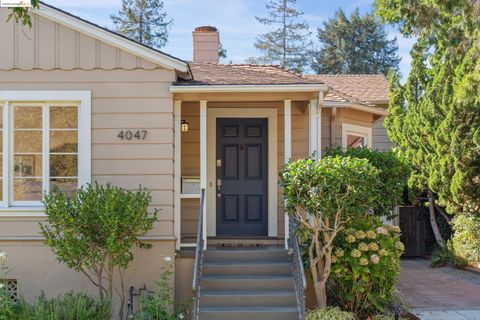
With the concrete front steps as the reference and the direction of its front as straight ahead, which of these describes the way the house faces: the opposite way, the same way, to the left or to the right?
the same way

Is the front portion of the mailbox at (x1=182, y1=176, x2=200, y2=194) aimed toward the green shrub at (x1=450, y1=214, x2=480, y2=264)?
no

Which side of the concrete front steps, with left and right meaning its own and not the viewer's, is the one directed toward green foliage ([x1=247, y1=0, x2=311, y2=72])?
back

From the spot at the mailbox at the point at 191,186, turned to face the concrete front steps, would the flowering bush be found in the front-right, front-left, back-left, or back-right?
front-left

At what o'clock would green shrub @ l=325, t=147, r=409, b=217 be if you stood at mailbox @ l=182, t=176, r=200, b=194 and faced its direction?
The green shrub is roughly at 9 o'clock from the mailbox.

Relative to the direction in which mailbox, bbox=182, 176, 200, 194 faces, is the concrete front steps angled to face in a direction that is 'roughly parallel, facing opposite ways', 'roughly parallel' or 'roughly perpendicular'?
roughly parallel

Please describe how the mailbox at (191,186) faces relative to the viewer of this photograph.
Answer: facing the viewer

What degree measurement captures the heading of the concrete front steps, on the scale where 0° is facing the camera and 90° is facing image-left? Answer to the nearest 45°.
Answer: approximately 0°

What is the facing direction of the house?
toward the camera

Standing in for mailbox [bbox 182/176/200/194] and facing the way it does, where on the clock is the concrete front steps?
The concrete front steps is roughly at 11 o'clock from the mailbox.

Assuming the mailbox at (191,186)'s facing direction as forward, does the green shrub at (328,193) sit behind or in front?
in front

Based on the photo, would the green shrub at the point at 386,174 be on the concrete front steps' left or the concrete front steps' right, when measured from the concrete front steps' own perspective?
on its left

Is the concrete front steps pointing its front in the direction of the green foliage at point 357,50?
no

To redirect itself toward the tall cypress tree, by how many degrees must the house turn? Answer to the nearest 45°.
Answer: approximately 135° to its left

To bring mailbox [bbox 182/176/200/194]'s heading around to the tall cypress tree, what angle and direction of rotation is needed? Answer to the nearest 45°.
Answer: approximately 135° to its left
